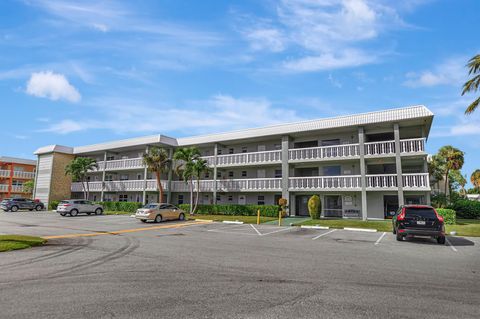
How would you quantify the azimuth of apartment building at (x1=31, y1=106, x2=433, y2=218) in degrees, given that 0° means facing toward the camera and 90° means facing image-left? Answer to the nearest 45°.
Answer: approximately 45°

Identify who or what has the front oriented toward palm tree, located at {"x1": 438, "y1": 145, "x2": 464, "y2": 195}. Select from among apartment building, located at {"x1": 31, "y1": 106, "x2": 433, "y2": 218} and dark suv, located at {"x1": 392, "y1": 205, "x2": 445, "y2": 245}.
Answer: the dark suv

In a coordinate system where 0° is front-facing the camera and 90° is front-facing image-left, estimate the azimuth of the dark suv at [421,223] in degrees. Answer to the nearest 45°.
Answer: approximately 180°

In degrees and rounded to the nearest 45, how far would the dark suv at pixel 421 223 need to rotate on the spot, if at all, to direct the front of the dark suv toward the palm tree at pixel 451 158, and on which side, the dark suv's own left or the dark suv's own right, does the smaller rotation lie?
0° — it already faces it

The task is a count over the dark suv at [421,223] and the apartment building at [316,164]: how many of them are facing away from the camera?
1

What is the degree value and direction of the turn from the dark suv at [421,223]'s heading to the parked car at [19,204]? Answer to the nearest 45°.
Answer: approximately 90° to its left

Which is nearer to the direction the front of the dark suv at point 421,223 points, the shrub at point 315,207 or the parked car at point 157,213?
the shrub

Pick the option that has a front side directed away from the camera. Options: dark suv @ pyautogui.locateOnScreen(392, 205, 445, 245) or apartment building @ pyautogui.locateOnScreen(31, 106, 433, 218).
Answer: the dark suv
